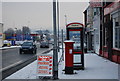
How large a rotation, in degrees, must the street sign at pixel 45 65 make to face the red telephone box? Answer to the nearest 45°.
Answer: approximately 135° to its left

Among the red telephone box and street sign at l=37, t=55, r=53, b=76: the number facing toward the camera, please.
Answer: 2

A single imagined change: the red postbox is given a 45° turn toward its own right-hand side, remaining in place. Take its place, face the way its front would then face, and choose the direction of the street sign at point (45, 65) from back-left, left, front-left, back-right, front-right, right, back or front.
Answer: front-right

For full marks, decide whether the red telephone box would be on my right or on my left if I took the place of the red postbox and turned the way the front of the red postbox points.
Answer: on my left

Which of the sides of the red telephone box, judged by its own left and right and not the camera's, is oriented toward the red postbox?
front

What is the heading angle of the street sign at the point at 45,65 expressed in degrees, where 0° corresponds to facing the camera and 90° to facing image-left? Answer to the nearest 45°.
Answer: approximately 0°

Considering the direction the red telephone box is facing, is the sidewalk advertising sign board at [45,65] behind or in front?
in front

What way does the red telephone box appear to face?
toward the camera
